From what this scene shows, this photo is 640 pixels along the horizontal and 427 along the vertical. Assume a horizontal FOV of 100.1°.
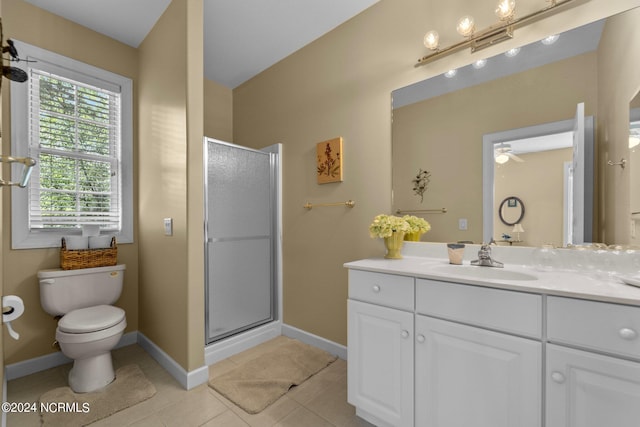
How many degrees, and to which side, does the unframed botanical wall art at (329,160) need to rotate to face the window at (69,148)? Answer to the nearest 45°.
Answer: approximately 45° to its right

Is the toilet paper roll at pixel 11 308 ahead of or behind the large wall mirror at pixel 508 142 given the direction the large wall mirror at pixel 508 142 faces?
ahead

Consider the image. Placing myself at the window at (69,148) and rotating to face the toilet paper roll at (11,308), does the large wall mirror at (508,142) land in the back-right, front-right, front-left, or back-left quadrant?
front-left

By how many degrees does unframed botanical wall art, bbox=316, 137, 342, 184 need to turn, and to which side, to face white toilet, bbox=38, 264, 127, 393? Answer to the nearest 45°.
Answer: approximately 45° to its right

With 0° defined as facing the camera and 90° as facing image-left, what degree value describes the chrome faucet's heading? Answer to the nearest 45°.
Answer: approximately 45°

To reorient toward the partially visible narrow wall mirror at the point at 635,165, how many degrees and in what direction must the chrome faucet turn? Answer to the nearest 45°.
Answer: approximately 135° to its left

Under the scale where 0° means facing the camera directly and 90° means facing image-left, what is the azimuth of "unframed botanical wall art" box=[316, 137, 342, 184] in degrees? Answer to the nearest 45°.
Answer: approximately 45°

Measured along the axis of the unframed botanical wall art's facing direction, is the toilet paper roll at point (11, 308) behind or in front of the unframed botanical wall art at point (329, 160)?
in front

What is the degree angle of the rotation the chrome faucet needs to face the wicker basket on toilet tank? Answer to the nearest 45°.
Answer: approximately 45° to its right
